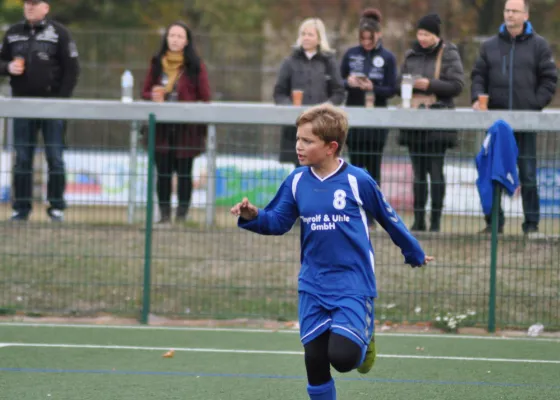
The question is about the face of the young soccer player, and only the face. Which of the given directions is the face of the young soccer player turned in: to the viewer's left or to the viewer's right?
to the viewer's left

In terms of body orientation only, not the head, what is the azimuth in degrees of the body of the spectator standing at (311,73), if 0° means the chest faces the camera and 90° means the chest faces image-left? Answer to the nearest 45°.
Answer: approximately 0°

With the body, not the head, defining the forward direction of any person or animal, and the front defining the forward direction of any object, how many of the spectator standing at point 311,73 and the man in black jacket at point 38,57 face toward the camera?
2

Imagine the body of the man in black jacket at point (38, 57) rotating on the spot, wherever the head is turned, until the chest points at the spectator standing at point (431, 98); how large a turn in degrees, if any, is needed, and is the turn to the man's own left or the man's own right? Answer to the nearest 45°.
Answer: approximately 45° to the man's own left

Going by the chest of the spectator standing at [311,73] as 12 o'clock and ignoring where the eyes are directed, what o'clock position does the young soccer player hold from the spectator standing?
The young soccer player is roughly at 12 o'clock from the spectator standing.

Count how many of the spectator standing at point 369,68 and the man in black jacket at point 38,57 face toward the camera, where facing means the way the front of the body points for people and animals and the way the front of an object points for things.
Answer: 2

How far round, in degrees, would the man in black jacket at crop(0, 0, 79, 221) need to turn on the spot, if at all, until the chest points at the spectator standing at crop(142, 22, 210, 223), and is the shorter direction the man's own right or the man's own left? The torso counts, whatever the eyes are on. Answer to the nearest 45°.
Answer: approximately 45° to the man's own left
